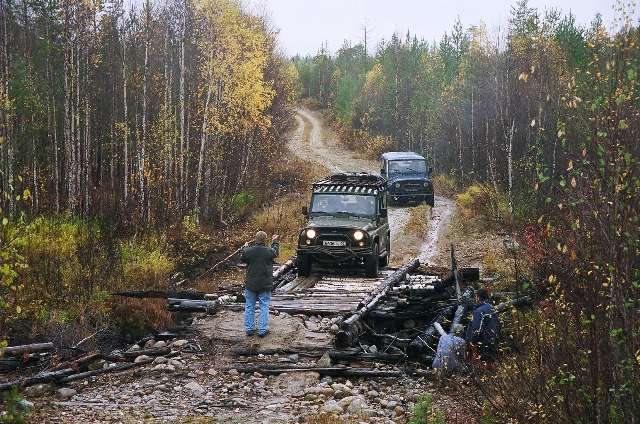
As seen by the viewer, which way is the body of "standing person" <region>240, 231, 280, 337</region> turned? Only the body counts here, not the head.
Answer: away from the camera

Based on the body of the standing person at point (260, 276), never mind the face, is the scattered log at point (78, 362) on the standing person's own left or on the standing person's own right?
on the standing person's own left

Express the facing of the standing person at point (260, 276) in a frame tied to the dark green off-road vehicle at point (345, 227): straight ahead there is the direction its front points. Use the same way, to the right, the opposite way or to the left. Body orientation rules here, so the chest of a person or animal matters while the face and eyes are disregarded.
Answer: the opposite way

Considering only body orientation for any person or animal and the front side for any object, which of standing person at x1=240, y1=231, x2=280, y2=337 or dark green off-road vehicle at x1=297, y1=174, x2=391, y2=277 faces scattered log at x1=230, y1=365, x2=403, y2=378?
the dark green off-road vehicle

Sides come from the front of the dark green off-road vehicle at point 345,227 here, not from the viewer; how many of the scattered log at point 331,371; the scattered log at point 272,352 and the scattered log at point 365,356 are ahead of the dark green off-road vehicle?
3

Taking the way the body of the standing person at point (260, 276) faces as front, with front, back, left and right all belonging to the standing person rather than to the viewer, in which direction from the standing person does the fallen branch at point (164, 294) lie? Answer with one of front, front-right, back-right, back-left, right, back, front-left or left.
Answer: front-left

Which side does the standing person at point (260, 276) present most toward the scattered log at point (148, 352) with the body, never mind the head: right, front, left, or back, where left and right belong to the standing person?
left

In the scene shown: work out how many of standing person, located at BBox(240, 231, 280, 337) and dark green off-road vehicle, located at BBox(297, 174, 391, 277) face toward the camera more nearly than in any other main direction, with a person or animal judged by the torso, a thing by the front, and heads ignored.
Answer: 1

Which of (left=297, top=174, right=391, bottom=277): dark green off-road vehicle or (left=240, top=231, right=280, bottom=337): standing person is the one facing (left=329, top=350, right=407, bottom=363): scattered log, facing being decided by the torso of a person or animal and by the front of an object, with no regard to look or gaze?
the dark green off-road vehicle

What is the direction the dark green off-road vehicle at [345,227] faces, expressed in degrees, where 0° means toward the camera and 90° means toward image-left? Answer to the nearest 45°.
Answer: approximately 0°

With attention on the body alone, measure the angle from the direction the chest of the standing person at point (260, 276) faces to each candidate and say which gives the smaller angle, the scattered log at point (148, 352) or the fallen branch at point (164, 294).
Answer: the fallen branch

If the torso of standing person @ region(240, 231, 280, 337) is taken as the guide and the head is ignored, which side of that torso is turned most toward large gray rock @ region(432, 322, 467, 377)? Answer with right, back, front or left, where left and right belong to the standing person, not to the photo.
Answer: right

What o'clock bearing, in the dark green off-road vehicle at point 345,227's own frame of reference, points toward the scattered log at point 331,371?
The scattered log is roughly at 12 o'clock from the dark green off-road vehicle.
